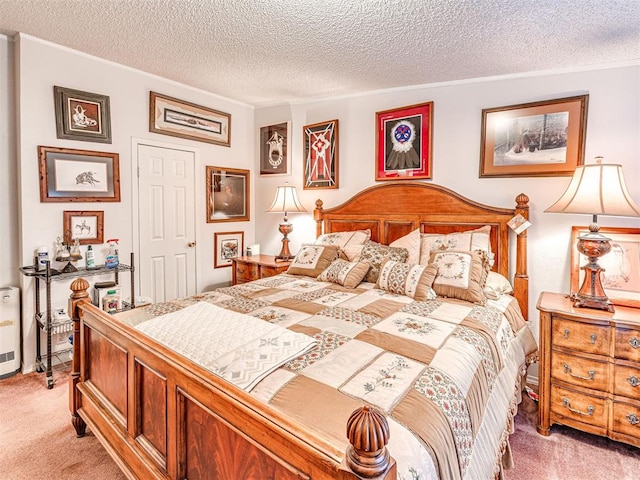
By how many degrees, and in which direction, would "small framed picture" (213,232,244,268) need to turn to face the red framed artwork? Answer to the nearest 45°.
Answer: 0° — it already faces it

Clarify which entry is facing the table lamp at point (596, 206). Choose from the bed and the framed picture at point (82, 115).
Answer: the framed picture

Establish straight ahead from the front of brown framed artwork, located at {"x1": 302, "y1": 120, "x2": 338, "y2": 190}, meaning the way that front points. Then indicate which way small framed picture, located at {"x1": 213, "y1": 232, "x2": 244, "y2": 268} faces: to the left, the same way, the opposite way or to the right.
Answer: to the left

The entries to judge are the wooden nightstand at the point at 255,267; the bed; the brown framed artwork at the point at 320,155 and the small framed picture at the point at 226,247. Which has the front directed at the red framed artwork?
the small framed picture

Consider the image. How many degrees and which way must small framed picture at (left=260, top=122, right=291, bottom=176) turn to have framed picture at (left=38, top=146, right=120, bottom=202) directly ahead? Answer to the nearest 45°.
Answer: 0° — it already faces it

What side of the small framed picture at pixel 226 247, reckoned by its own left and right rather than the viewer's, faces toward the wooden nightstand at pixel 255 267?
front

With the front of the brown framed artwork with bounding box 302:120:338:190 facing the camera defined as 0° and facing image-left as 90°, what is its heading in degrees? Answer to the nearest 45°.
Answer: approximately 45°

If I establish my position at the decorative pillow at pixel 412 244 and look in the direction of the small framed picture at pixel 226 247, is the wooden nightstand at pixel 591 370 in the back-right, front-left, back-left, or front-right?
back-left

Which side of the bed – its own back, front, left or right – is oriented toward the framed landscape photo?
back

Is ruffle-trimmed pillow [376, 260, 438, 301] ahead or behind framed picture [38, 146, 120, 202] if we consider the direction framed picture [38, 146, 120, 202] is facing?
ahead

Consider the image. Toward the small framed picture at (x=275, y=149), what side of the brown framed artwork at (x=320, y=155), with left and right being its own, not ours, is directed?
right

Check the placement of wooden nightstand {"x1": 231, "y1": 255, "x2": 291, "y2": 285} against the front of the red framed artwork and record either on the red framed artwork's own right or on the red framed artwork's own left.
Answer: on the red framed artwork's own right
